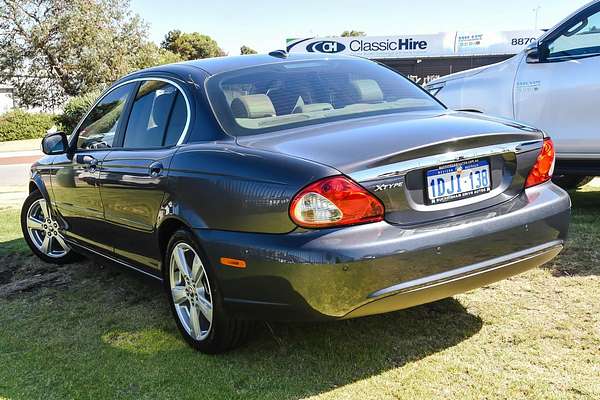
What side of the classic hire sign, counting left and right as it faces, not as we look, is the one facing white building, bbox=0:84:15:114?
right

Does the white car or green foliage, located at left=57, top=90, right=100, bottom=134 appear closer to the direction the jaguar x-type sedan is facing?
the green foliage

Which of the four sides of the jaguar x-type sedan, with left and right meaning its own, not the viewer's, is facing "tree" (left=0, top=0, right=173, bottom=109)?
front

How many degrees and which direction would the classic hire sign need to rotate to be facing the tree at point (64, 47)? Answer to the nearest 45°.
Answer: approximately 45° to its right

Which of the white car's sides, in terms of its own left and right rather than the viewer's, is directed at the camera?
left

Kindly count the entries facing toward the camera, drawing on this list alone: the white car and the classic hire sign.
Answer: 1

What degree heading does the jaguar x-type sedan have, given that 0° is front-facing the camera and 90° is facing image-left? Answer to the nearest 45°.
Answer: approximately 135°

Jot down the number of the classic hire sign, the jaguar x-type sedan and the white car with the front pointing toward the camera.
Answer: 1

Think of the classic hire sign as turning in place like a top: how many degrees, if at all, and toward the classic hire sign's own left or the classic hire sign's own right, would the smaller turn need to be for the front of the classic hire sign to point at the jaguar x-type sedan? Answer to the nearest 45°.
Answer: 0° — it already faces it
